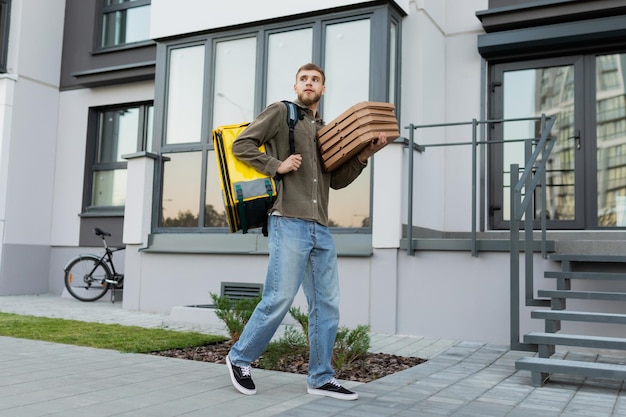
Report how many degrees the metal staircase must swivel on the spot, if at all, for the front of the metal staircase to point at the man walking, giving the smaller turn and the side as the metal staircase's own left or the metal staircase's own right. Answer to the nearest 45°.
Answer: approximately 45° to the metal staircase's own right

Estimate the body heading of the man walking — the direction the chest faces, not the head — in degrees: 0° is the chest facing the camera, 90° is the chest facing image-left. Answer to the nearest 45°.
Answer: approximately 315°

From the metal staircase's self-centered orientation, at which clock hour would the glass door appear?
The glass door is roughly at 6 o'clock from the metal staircase.

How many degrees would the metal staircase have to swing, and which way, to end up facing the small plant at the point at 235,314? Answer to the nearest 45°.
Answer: approximately 90° to its right

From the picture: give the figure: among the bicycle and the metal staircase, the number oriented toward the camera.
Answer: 1

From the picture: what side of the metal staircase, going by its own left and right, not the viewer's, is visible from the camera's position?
front

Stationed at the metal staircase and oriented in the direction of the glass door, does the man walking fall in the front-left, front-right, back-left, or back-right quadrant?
back-left

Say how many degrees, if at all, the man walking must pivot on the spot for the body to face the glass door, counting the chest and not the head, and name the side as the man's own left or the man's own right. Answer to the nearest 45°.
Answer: approximately 90° to the man's own left

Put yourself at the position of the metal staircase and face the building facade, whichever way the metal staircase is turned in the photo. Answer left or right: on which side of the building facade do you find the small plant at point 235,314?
left
